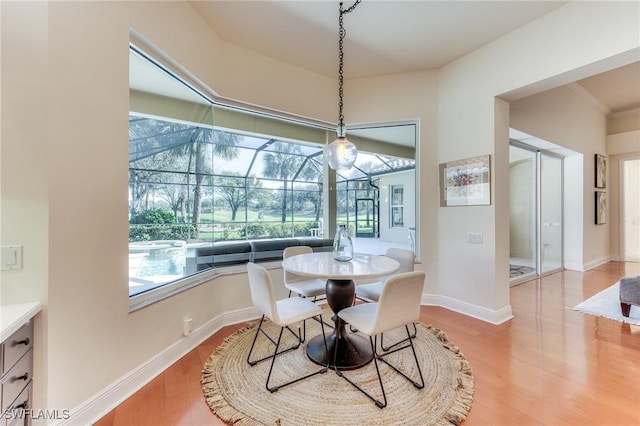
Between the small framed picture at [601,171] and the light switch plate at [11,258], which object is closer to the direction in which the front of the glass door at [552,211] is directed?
the light switch plate

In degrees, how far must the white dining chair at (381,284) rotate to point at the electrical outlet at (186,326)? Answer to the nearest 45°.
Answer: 0° — it already faces it

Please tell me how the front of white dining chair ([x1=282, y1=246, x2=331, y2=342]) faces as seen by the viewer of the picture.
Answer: facing the viewer and to the right of the viewer
